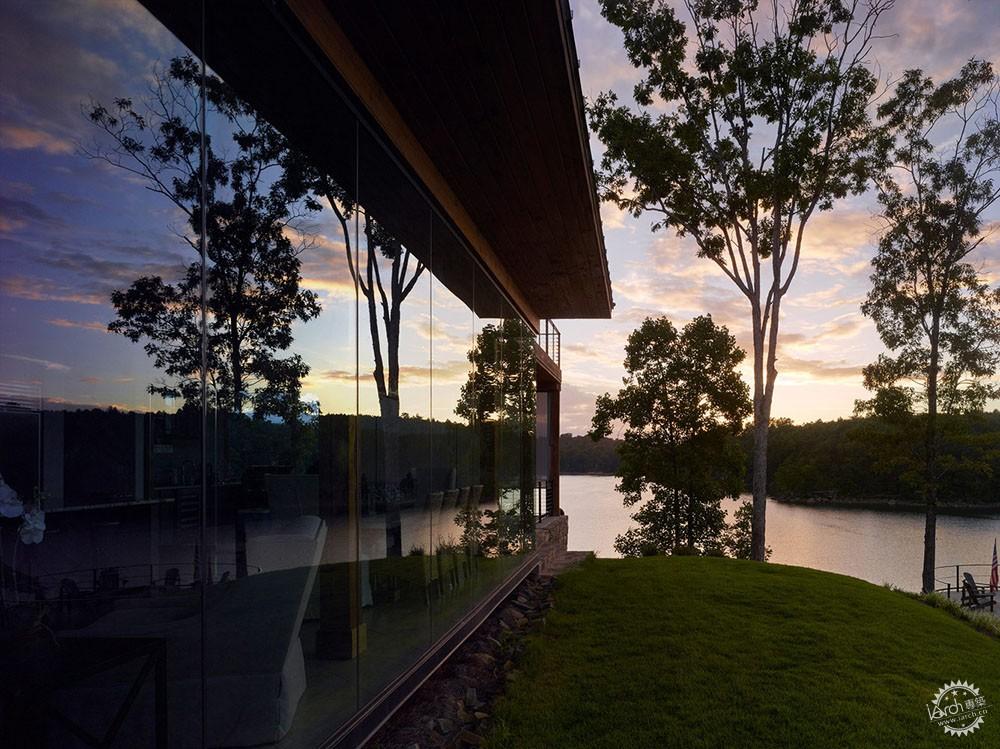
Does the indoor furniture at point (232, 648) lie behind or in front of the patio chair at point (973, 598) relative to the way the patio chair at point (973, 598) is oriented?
behind

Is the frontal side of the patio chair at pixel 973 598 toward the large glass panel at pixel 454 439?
no

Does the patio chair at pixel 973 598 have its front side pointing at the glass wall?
no

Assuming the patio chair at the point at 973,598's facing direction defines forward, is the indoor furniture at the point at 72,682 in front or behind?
behind

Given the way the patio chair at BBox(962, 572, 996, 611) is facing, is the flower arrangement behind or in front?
behind

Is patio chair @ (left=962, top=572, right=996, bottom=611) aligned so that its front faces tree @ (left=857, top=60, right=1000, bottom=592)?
no

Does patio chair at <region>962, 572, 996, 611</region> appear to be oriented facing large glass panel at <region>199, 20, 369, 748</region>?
no
